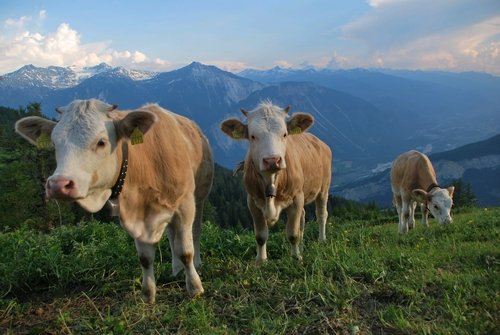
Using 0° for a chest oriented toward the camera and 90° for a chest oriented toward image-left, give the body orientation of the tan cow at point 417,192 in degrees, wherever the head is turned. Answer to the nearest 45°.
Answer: approximately 315°

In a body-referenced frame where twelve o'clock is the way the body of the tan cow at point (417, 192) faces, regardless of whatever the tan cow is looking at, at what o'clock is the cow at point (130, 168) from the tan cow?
The cow is roughly at 2 o'clock from the tan cow.

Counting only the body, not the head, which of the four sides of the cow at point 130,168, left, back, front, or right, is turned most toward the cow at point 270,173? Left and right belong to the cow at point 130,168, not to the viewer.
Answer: back

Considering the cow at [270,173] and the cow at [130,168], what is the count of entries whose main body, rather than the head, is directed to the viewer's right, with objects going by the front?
0

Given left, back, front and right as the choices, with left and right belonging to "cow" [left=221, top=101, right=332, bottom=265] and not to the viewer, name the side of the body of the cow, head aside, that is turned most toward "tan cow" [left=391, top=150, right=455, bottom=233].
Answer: back

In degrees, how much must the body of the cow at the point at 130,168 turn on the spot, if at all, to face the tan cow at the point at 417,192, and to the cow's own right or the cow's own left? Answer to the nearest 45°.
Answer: approximately 180°

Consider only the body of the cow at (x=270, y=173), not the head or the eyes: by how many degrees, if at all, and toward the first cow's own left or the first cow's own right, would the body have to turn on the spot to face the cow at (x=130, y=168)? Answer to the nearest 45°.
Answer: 0° — it already faces it

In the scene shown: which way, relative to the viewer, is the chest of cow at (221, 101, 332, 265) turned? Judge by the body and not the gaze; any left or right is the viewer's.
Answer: facing the viewer and to the left of the viewer

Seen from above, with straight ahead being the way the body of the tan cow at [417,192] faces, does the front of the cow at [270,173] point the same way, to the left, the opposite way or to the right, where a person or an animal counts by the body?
to the right

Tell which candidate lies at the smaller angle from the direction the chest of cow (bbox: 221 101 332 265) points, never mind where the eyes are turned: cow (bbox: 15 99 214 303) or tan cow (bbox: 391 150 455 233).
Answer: the cow
